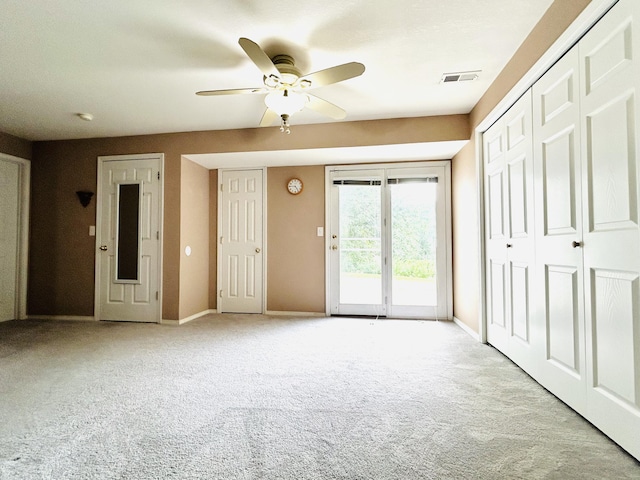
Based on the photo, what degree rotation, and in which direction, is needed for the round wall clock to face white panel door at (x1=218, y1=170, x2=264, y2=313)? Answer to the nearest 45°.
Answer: approximately 90° to its right

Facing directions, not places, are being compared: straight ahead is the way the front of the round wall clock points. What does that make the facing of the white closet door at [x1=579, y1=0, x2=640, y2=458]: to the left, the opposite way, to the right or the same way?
to the right

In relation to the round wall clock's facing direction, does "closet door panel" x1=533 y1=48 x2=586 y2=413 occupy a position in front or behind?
in front

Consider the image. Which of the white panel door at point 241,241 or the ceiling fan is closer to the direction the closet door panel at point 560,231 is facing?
the ceiling fan

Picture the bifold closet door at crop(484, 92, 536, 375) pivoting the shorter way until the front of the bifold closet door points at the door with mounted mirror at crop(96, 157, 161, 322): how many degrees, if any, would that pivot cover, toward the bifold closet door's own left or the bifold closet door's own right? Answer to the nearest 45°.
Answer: approximately 45° to the bifold closet door's own right

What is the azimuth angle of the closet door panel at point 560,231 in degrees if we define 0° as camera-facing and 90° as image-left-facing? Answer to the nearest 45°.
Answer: approximately 45°

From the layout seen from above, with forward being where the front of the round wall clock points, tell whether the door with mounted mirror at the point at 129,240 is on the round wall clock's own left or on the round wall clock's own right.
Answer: on the round wall clock's own right
